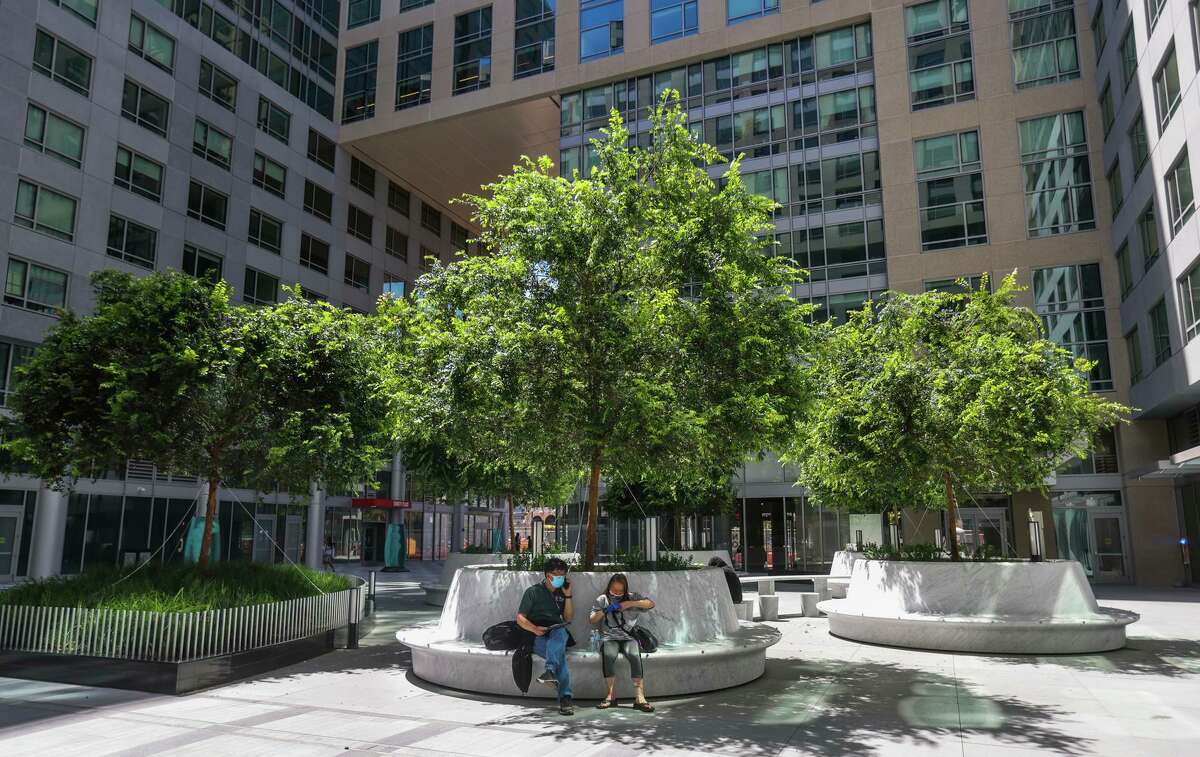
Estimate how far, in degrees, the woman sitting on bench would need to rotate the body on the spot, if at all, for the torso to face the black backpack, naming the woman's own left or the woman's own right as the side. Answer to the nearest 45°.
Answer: approximately 90° to the woman's own right

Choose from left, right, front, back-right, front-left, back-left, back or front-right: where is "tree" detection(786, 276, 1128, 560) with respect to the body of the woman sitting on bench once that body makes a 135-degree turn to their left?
front

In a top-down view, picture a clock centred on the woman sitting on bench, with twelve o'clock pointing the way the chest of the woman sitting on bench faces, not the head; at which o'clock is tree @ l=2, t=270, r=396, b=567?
The tree is roughly at 4 o'clock from the woman sitting on bench.

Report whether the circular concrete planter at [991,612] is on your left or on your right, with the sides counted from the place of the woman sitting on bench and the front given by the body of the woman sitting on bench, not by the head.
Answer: on your left

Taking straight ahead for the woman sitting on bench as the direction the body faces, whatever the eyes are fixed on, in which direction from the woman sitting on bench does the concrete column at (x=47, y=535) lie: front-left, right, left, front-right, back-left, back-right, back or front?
back-right

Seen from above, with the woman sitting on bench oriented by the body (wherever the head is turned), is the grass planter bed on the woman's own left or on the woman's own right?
on the woman's own right

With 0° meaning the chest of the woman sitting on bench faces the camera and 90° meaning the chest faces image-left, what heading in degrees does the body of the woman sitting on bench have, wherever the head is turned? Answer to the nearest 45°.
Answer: approximately 0°
